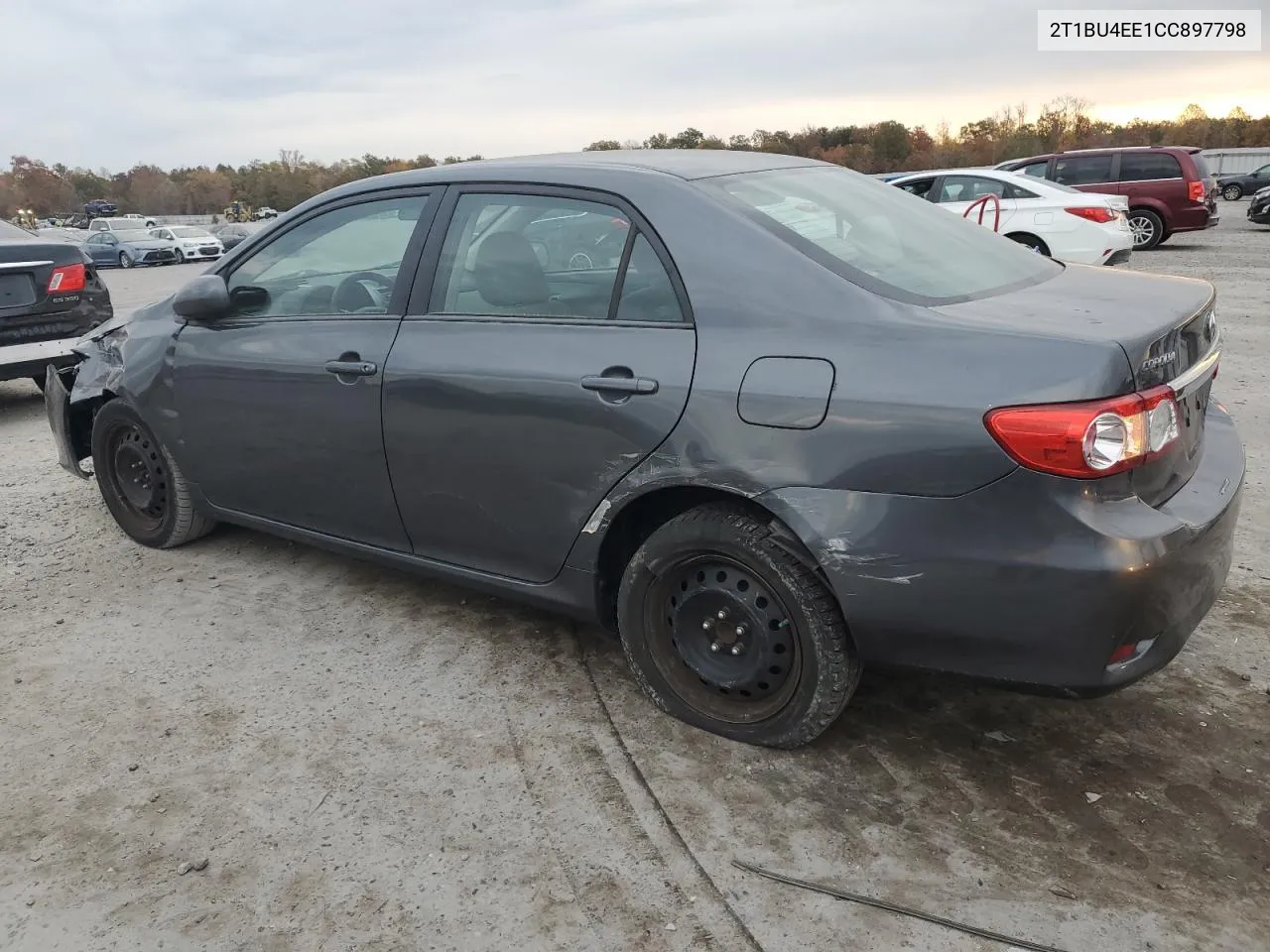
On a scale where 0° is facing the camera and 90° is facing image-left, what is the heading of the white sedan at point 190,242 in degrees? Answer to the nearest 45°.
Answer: approximately 315°

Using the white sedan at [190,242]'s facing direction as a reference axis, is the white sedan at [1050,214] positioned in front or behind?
in front

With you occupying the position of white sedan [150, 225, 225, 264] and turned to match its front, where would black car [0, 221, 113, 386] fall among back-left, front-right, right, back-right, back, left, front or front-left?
front-right

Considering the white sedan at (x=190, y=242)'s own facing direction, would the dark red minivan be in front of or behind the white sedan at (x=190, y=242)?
in front
